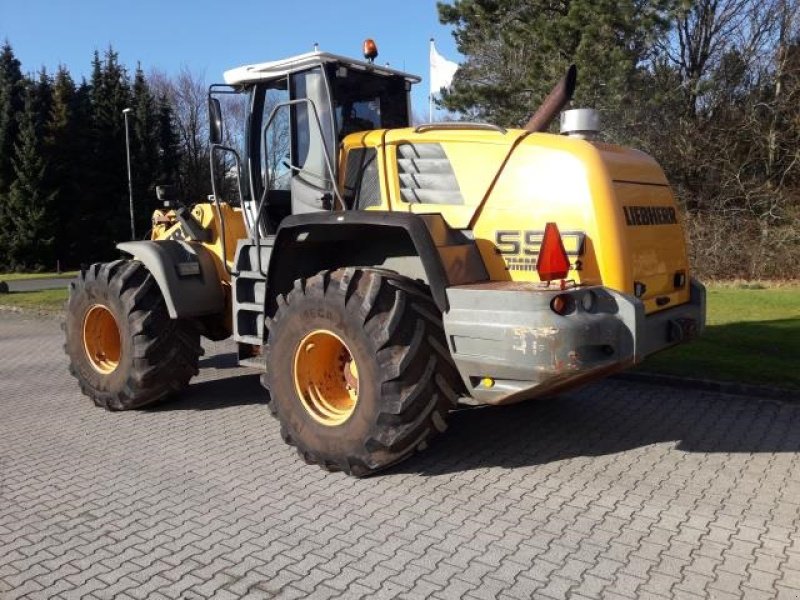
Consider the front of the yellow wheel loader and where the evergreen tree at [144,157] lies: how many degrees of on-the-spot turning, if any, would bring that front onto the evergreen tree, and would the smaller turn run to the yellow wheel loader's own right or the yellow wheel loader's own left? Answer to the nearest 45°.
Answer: approximately 45° to the yellow wheel loader's own right

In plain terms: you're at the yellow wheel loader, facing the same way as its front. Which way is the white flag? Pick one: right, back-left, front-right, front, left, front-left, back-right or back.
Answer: front-right

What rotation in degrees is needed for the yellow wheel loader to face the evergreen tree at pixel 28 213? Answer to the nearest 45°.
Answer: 0° — it already faces it

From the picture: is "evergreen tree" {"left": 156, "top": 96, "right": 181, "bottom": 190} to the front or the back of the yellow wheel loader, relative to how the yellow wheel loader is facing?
to the front

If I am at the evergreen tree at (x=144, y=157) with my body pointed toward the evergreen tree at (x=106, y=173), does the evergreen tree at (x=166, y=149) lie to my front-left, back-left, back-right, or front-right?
back-right

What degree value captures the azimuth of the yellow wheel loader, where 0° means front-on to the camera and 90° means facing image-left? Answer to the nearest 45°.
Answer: approximately 135°

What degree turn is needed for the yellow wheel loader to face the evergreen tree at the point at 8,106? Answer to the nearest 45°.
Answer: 0° — it already faces it
